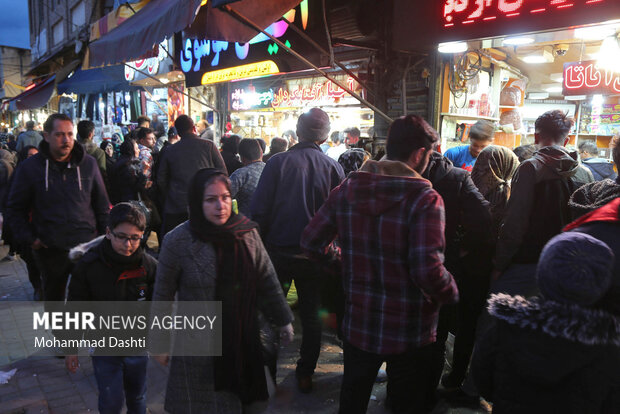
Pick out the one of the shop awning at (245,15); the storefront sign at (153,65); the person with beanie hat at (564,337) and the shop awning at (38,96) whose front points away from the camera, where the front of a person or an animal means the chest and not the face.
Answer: the person with beanie hat

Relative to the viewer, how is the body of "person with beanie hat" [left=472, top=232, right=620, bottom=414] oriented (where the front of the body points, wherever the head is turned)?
away from the camera

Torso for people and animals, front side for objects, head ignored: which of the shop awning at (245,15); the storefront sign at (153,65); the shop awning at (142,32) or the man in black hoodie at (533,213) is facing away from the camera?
the man in black hoodie

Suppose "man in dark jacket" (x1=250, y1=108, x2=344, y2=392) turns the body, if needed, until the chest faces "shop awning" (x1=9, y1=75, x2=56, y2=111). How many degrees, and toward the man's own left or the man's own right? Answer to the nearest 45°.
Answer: approximately 45° to the man's own left

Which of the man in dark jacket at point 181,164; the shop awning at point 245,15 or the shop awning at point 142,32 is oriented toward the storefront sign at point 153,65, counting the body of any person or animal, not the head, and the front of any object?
the man in dark jacket

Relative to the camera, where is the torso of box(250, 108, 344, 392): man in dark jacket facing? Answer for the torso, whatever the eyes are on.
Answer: away from the camera

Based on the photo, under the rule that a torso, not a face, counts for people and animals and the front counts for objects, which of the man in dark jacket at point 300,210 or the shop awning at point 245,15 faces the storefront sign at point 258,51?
the man in dark jacket

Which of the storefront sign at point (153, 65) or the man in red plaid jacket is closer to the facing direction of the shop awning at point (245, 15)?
the man in red plaid jacket

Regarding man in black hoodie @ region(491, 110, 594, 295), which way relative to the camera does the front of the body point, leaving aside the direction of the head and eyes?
away from the camera

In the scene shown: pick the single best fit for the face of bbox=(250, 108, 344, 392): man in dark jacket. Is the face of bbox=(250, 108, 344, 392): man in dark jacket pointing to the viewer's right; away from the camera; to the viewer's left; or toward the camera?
away from the camera

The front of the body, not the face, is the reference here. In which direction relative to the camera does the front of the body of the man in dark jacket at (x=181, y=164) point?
away from the camera
